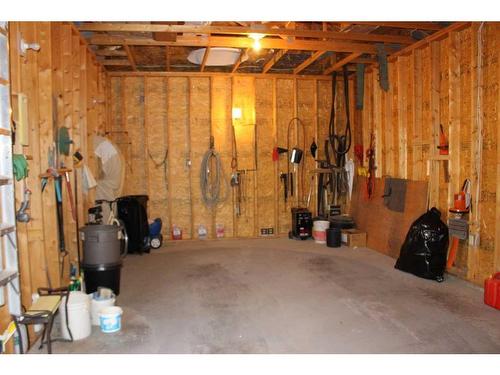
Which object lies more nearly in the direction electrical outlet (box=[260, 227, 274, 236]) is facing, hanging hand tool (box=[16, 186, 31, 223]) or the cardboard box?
the hanging hand tool

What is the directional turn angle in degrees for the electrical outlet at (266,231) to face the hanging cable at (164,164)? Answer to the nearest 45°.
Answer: approximately 90° to its right

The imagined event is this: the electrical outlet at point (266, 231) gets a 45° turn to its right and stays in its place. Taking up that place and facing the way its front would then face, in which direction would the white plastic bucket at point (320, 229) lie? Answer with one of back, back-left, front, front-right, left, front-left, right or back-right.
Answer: left

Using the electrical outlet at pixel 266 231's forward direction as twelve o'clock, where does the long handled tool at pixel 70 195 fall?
The long handled tool is roughly at 1 o'clock from the electrical outlet.

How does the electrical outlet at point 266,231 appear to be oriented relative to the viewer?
toward the camera

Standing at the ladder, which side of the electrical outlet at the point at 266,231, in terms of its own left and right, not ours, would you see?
front

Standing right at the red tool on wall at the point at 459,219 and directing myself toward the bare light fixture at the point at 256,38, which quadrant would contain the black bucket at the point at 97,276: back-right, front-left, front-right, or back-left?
front-left

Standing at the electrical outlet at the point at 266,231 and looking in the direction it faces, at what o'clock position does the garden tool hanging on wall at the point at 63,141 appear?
The garden tool hanging on wall is roughly at 1 o'clock from the electrical outlet.

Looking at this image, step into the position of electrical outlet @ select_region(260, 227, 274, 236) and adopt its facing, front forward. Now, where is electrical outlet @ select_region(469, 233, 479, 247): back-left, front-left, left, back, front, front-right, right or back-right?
front-left

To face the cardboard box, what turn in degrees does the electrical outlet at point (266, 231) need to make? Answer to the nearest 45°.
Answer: approximately 45° to its left

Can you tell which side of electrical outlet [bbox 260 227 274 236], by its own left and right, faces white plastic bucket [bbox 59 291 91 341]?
front

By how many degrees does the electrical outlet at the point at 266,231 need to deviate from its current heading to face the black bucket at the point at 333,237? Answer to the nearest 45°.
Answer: approximately 45° to its left

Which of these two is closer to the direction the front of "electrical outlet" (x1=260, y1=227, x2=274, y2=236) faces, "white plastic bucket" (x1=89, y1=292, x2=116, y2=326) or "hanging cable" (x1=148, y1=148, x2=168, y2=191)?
the white plastic bucket

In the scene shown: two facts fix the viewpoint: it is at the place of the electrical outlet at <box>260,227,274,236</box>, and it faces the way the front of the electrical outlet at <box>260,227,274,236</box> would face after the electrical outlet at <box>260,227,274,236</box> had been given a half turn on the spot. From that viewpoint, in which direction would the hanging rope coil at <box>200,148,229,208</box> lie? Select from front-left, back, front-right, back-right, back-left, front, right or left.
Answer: left
